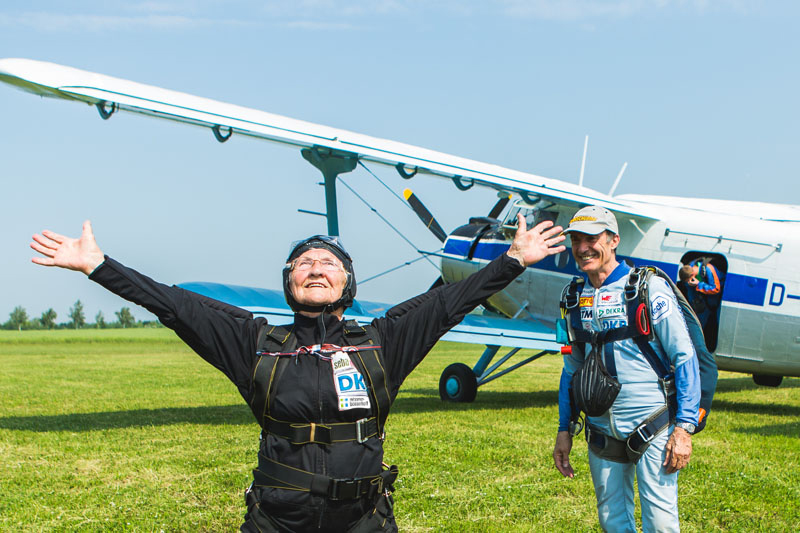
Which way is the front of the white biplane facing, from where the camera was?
facing away from the viewer and to the left of the viewer

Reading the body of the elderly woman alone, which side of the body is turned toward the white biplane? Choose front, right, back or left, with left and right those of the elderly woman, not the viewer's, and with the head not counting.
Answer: back

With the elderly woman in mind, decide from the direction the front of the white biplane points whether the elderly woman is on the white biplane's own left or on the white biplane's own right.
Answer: on the white biplane's own left

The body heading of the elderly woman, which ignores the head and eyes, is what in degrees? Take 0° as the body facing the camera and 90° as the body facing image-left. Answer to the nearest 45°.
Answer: approximately 0°

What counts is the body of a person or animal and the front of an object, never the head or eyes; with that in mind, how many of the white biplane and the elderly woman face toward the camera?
1

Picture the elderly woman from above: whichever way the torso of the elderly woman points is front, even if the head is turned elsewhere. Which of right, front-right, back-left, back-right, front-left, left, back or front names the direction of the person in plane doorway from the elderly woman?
back-left
